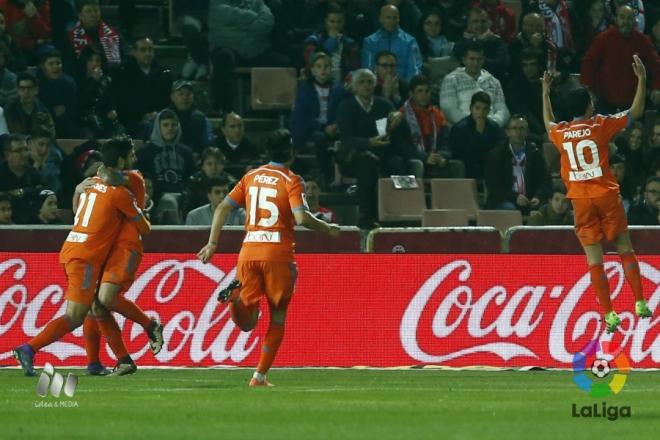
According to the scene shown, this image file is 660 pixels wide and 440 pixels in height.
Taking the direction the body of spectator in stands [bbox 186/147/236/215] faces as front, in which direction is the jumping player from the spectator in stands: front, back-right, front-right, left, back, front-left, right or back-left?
front-left

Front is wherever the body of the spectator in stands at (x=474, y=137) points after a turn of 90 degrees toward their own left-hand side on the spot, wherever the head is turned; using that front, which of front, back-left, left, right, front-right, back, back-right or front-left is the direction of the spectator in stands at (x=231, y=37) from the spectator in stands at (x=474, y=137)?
back

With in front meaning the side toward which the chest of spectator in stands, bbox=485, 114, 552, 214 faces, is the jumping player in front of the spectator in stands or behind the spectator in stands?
in front

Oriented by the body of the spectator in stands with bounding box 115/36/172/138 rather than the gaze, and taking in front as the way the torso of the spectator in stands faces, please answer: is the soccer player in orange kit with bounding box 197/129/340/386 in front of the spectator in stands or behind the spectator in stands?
in front

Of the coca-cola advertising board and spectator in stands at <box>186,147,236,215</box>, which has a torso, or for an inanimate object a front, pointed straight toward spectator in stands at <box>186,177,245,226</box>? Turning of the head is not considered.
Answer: spectator in stands at <box>186,147,236,215</box>

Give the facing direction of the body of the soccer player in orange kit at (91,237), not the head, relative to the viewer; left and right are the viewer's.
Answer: facing away from the viewer and to the right of the viewer

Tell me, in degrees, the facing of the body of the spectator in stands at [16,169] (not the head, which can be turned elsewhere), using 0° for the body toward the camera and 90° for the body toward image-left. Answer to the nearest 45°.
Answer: approximately 0°

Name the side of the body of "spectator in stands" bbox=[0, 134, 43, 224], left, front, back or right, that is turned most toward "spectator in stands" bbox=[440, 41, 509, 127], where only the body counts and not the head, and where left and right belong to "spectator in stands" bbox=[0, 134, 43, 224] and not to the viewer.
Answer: left

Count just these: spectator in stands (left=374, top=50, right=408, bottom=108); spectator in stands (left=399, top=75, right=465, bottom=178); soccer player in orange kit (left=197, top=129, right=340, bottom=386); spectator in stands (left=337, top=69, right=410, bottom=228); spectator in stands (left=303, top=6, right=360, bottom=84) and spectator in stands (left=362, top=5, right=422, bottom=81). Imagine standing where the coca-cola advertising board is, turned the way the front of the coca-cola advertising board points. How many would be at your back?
5

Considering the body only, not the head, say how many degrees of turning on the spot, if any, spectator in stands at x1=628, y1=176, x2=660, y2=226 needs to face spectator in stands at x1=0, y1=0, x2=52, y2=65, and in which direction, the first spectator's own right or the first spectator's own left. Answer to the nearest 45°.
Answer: approximately 90° to the first spectator's own right

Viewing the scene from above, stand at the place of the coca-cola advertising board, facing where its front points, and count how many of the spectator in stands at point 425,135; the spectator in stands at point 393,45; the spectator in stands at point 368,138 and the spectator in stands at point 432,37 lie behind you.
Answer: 4
